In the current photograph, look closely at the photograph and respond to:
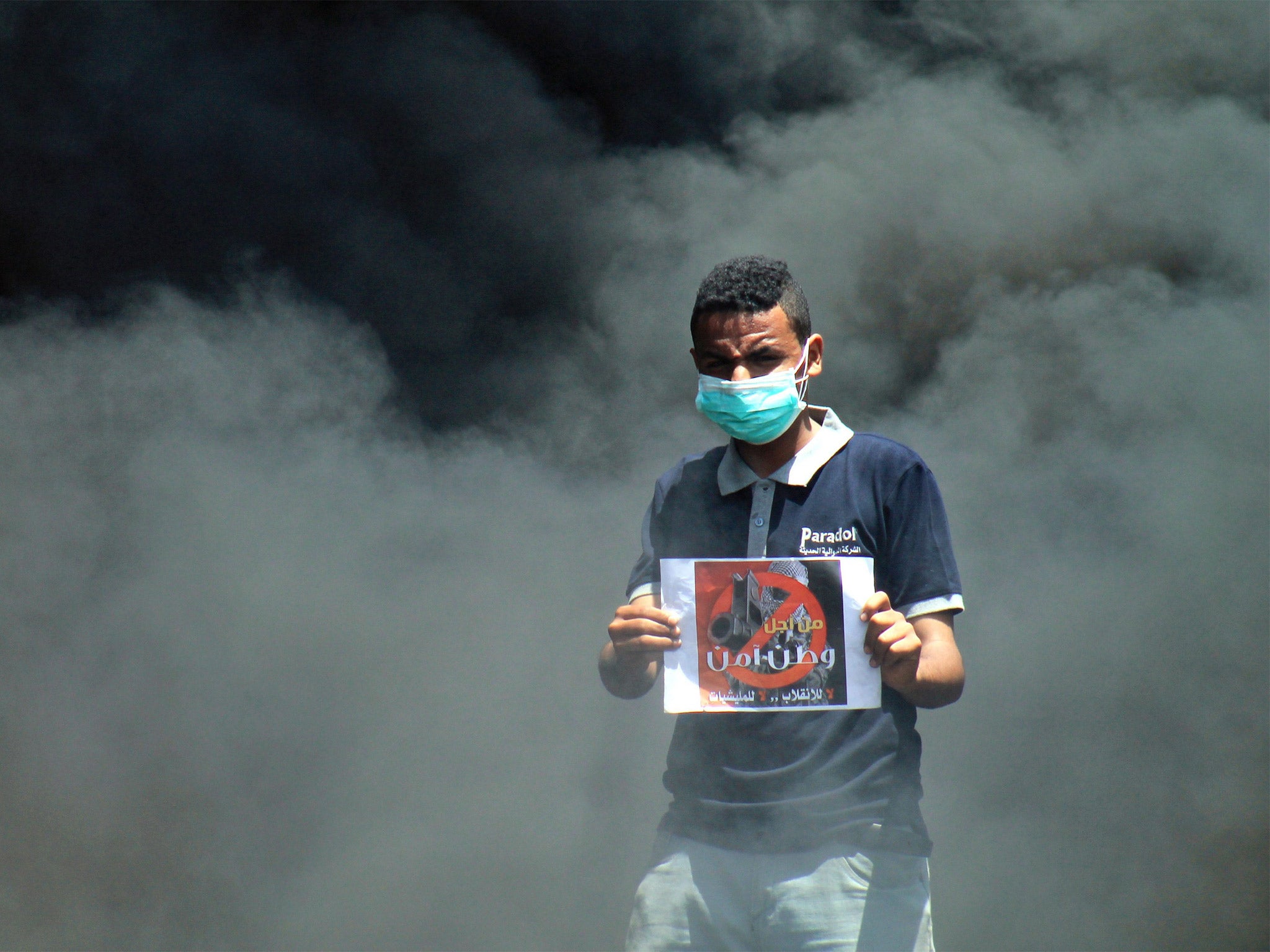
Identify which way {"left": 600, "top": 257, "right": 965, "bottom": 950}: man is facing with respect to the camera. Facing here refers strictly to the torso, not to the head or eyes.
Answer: toward the camera
